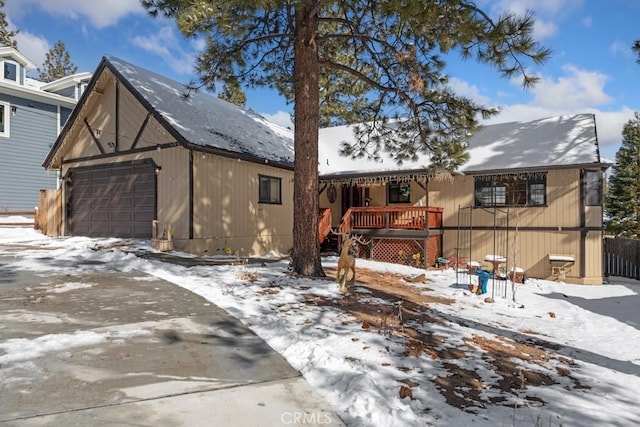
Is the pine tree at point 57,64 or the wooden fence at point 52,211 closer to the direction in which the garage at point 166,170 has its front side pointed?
the wooden fence

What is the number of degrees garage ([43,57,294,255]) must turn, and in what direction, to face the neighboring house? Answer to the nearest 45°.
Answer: approximately 90° to its right

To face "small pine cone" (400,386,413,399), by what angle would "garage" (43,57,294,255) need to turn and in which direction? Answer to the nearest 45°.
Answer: approximately 45° to its left

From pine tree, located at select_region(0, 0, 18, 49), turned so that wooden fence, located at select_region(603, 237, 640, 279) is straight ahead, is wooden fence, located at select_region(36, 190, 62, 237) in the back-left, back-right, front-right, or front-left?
front-right

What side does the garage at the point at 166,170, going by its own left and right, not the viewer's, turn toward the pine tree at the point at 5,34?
right

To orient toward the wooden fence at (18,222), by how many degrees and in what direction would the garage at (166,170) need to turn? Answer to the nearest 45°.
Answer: approximately 90° to its right

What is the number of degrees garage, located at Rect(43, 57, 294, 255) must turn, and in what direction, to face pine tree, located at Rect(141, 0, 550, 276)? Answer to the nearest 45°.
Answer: approximately 90° to its left

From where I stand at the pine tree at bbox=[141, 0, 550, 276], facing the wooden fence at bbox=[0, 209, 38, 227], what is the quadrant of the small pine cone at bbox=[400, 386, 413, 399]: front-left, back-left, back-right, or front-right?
back-left

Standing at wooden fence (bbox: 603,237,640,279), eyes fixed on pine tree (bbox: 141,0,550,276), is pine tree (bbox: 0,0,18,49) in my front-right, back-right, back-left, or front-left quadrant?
front-right

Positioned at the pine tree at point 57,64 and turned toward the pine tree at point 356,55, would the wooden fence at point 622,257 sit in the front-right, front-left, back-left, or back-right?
front-left

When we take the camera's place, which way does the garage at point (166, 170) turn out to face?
facing the viewer and to the left of the viewer

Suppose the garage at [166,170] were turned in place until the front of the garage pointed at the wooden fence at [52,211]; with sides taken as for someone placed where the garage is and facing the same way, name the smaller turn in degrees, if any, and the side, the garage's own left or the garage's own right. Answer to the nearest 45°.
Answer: approximately 90° to the garage's own right

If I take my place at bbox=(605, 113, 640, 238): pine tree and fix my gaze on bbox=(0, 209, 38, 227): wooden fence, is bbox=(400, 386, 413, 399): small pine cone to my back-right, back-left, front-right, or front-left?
front-left

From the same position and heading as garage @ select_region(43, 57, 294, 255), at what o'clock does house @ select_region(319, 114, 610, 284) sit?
house @ select_region(319, 114, 610, 284) is roughly at 8 o'clock from garage @ select_region(43, 57, 294, 255).

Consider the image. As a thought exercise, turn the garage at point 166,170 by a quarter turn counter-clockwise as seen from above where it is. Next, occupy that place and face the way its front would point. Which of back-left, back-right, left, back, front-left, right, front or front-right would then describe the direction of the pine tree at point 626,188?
front-left

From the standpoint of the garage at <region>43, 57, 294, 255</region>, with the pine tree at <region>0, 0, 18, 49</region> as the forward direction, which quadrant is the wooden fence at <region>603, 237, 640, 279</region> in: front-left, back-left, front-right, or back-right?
back-right

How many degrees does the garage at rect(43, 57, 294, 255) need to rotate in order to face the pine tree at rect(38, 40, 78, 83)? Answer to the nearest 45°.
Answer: approximately 135° to its right
